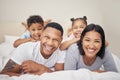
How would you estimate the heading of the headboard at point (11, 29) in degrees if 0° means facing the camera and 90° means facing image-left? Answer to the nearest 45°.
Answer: approximately 0°
